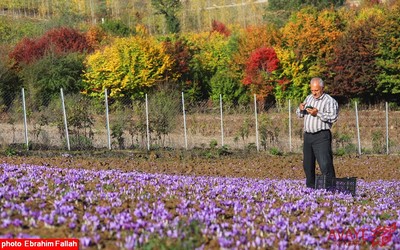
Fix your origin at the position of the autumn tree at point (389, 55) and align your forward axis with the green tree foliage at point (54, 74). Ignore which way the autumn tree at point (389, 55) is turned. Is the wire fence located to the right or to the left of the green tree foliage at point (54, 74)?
left

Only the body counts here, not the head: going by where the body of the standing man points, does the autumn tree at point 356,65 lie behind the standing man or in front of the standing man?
behind

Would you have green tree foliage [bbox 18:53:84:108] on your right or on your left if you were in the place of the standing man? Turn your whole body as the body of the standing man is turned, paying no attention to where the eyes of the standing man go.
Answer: on your right

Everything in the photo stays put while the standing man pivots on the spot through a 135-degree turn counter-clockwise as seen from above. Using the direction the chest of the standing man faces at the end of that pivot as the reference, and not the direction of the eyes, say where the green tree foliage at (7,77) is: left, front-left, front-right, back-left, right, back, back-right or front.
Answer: back-left

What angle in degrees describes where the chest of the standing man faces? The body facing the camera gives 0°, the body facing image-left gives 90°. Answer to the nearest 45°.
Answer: approximately 45°

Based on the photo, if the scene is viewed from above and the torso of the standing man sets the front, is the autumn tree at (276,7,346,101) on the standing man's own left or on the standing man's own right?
on the standing man's own right

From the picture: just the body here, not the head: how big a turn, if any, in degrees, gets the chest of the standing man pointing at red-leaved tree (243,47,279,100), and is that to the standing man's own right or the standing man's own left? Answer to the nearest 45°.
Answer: approximately 135° to the standing man's own right
